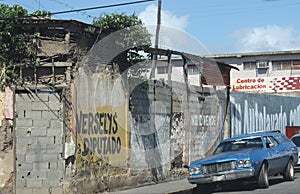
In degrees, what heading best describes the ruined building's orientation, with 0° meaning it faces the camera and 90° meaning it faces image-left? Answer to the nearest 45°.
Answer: approximately 315°

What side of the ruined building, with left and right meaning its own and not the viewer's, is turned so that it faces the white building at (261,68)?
left

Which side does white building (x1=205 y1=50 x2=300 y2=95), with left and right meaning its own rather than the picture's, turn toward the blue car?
front

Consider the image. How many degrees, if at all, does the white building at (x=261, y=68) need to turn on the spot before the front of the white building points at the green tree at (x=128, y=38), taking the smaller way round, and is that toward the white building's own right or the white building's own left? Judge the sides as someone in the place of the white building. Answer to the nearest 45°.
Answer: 0° — it already faces it

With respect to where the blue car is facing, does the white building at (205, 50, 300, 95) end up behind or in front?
behind

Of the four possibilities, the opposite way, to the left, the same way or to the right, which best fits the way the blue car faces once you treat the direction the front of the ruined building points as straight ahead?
to the right

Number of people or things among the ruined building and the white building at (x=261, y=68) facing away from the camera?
0

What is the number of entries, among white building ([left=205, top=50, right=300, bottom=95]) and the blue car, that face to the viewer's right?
0

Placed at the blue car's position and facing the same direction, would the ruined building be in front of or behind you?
in front

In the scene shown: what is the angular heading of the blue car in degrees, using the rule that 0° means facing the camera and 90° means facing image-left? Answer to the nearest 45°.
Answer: approximately 45°

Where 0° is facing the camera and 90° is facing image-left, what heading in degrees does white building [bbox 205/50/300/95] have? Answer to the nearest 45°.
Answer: approximately 0°

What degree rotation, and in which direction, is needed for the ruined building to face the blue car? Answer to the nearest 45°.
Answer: approximately 45° to its left
